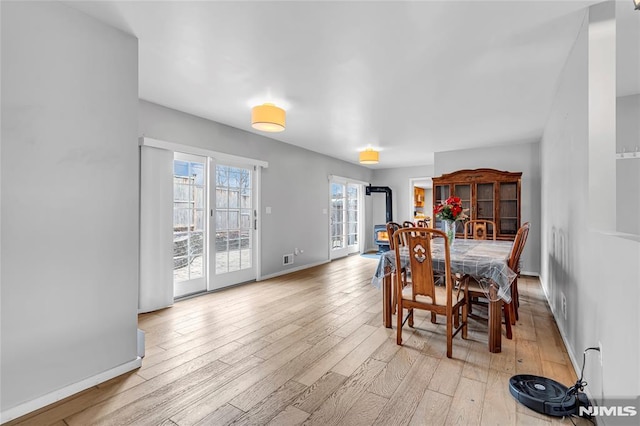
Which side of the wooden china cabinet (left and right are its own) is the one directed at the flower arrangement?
front

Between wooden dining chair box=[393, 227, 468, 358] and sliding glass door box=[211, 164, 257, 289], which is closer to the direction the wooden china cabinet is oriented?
the wooden dining chair

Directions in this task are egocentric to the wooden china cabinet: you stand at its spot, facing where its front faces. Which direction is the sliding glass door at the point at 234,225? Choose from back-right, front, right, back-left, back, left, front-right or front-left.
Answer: front-right

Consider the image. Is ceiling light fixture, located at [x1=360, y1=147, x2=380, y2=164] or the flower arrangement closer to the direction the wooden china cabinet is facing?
the flower arrangement

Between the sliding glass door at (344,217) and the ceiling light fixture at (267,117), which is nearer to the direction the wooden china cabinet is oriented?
the ceiling light fixture

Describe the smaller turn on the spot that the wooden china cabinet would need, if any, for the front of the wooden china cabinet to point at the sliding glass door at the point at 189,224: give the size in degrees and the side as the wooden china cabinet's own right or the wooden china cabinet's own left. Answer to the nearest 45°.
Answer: approximately 45° to the wooden china cabinet's own right

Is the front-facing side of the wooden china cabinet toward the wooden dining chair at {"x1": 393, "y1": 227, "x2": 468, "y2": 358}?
yes

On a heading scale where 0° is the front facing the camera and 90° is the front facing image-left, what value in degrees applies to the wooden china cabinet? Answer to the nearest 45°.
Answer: approximately 0°
